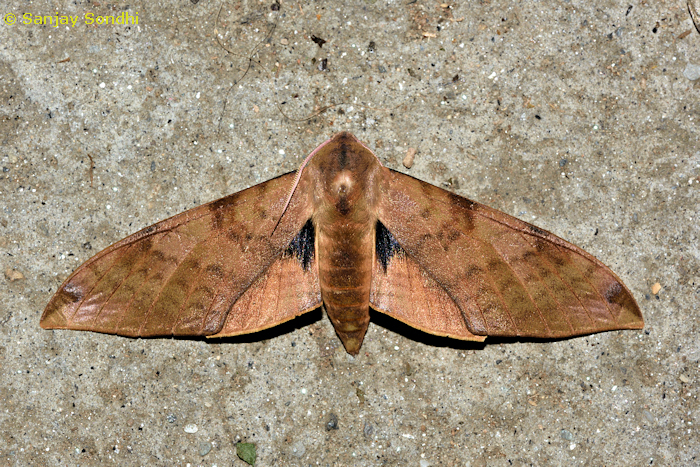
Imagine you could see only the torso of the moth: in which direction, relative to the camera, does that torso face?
away from the camera
